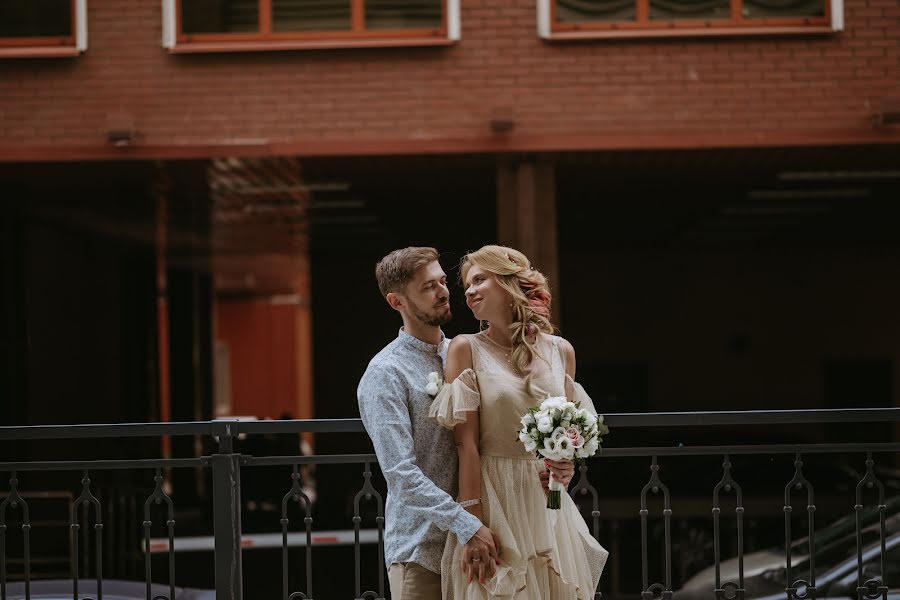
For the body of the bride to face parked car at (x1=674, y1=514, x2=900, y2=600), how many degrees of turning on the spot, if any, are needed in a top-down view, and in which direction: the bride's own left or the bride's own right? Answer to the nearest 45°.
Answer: approximately 135° to the bride's own left

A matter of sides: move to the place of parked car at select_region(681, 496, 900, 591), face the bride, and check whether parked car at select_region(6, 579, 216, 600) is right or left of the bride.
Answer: right

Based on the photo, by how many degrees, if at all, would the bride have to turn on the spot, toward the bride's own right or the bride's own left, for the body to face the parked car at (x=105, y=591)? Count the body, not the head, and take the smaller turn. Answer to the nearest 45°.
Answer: approximately 135° to the bride's own right

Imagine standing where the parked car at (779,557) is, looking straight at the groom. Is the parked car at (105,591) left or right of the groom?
right

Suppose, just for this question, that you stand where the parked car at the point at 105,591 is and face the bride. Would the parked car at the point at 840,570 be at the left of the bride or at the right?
left

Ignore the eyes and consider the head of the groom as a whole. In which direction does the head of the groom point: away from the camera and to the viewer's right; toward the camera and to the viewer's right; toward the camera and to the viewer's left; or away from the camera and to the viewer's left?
toward the camera and to the viewer's right

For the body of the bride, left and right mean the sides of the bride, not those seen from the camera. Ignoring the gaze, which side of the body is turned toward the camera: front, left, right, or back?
front
